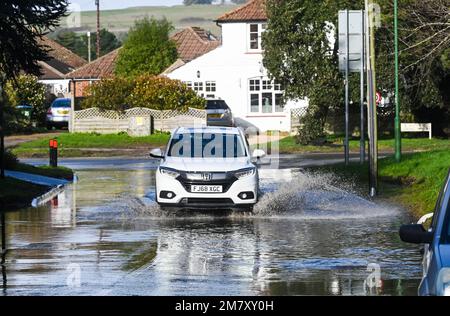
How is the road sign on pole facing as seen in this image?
away from the camera

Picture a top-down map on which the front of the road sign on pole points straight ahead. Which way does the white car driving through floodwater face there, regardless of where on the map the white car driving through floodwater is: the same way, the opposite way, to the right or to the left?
the opposite way

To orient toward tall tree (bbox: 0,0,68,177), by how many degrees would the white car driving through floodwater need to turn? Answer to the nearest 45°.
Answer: approximately 135° to its right

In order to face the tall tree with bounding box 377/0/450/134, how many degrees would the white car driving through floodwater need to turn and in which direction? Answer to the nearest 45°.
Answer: approximately 180°

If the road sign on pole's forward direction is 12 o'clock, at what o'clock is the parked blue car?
The parked blue car is roughly at 6 o'clock from the road sign on pole.
